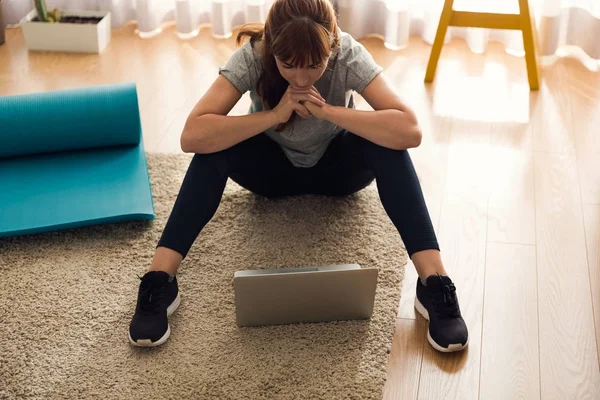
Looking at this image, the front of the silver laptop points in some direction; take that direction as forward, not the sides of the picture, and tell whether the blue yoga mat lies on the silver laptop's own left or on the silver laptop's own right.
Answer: on the silver laptop's own left

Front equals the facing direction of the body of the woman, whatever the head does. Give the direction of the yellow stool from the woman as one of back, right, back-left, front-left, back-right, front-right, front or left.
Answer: back-left

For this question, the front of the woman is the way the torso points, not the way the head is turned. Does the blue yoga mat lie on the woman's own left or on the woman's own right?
on the woman's own right

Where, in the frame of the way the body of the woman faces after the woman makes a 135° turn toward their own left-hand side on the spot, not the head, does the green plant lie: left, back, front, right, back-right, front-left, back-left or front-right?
left

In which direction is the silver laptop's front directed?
away from the camera

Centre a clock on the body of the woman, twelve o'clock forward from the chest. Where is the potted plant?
The potted plant is roughly at 5 o'clock from the woman.

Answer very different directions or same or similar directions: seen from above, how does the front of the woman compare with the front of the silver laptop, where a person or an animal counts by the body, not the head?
very different directions

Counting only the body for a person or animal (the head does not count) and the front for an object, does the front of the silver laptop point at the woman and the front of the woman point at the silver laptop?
yes

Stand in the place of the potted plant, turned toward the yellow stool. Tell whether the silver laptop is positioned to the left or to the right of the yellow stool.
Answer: right

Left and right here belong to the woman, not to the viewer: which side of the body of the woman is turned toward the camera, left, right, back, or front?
front

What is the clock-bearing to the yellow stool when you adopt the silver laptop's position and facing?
The yellow stool is roughly at 1 o'clock from the silver laptop.

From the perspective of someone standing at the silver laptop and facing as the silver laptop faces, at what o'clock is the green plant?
The green plant is roughly at 11 o'clock from the silver laptop.
